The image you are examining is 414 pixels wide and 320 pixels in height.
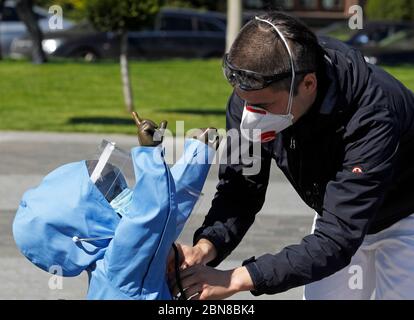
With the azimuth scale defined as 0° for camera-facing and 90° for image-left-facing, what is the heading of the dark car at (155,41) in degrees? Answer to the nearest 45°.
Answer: approximately 90°

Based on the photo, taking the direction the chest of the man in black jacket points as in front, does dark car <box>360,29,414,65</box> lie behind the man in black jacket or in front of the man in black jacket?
behind

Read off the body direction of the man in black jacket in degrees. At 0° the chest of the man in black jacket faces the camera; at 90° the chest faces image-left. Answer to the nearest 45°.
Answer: approximately 45°

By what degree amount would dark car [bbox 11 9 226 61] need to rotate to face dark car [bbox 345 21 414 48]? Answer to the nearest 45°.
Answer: approximately 180°

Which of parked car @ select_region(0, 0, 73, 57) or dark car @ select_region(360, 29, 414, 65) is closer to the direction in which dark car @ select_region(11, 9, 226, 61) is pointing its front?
the parked car

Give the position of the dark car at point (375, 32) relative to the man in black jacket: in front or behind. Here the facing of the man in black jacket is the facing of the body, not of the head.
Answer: behind

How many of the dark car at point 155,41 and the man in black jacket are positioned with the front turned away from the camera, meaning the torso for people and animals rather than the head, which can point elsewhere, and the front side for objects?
0

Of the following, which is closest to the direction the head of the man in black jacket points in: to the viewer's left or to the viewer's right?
to the viewer's left

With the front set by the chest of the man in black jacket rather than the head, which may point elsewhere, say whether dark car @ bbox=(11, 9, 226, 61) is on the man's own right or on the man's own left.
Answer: on the man's own right

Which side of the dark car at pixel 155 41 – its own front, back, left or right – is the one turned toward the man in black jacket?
left

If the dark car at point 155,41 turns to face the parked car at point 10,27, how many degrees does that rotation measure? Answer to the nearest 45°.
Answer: approximately 45° to its right
